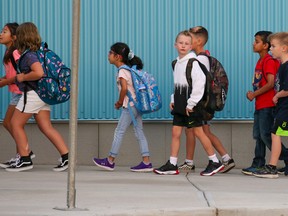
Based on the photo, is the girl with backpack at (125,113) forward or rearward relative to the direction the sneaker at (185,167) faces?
forward

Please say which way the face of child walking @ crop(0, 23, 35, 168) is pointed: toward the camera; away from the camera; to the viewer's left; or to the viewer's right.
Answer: to the viewer's left

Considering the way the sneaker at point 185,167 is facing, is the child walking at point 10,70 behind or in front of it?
in front

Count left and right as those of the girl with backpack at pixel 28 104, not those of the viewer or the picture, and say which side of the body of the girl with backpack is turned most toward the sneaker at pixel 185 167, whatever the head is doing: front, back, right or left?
back

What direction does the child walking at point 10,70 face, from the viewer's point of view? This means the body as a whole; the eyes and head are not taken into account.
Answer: to the viewer's left

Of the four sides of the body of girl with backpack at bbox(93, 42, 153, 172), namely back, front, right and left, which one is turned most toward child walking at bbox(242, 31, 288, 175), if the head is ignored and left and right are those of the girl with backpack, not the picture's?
back

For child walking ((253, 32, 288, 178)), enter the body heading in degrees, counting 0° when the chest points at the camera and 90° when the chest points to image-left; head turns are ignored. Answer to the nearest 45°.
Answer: approximately 90°

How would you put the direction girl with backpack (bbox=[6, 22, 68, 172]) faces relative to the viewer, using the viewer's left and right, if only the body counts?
facing to the left of the viewer

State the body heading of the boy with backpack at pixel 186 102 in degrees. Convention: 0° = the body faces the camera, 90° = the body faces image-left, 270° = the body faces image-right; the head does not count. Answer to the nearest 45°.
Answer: approximately 45°

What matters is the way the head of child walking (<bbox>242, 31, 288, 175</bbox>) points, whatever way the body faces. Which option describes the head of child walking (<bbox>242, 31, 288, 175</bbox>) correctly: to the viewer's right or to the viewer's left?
to the viewer's left

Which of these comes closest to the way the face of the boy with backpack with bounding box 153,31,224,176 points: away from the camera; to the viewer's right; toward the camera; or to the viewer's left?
toward the camera

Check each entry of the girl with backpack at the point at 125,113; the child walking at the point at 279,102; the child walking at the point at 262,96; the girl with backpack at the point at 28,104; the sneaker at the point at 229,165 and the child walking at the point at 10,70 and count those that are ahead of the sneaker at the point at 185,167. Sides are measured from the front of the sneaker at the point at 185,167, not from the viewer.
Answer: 3
